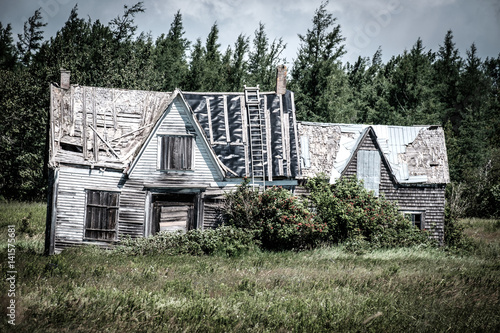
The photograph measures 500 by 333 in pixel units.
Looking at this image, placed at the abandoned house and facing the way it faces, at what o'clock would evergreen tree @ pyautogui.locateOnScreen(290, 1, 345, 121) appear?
The evergreen tree is roughly at 7 o'clock from the abandoned house.

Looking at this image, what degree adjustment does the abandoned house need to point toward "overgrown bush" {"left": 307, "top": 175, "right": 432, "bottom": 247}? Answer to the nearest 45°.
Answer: approximately 90° to its left

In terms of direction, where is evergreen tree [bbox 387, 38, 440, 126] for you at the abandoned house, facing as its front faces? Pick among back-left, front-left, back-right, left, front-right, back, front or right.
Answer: back-left

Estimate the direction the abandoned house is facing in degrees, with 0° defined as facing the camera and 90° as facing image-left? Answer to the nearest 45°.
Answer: approximately 0°

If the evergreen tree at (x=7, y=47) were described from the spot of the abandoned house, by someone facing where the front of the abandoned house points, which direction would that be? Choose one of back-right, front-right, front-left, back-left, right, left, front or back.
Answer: back-right

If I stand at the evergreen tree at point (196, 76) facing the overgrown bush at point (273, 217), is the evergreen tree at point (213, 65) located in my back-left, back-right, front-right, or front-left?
back-left

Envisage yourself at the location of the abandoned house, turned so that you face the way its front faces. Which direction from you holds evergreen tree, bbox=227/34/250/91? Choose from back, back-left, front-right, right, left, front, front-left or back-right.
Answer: back

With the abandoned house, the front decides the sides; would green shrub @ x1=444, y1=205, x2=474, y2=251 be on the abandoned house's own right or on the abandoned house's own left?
on the abandoned house's own left

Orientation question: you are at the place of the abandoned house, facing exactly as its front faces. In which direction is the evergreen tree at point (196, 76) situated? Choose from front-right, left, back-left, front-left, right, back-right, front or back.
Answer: back

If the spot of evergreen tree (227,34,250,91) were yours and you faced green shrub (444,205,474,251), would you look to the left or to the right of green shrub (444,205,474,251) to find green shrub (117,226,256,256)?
right

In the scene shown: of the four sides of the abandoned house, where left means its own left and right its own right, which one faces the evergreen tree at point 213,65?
back
